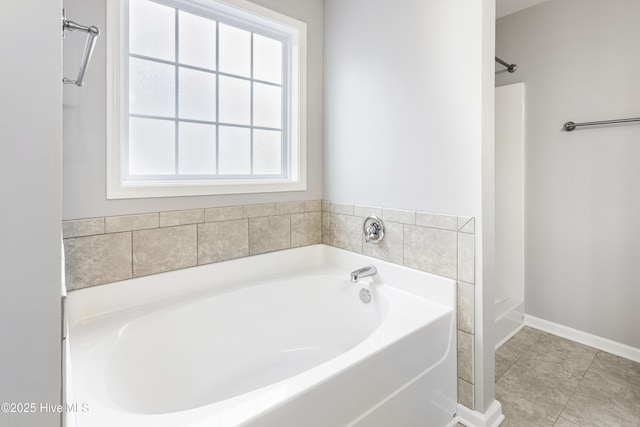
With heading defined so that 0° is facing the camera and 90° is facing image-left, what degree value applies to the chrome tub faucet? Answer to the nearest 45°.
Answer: approximately 45°

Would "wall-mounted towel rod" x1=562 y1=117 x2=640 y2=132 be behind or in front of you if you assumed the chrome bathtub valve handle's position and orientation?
behind

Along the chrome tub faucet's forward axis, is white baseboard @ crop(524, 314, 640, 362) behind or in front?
behind

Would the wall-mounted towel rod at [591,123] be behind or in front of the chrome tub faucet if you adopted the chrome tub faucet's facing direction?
behind

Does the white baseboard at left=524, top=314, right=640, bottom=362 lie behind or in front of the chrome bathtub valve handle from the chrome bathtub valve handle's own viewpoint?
behind

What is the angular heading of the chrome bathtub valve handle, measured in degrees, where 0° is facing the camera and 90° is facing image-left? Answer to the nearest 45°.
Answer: approximately 45°
